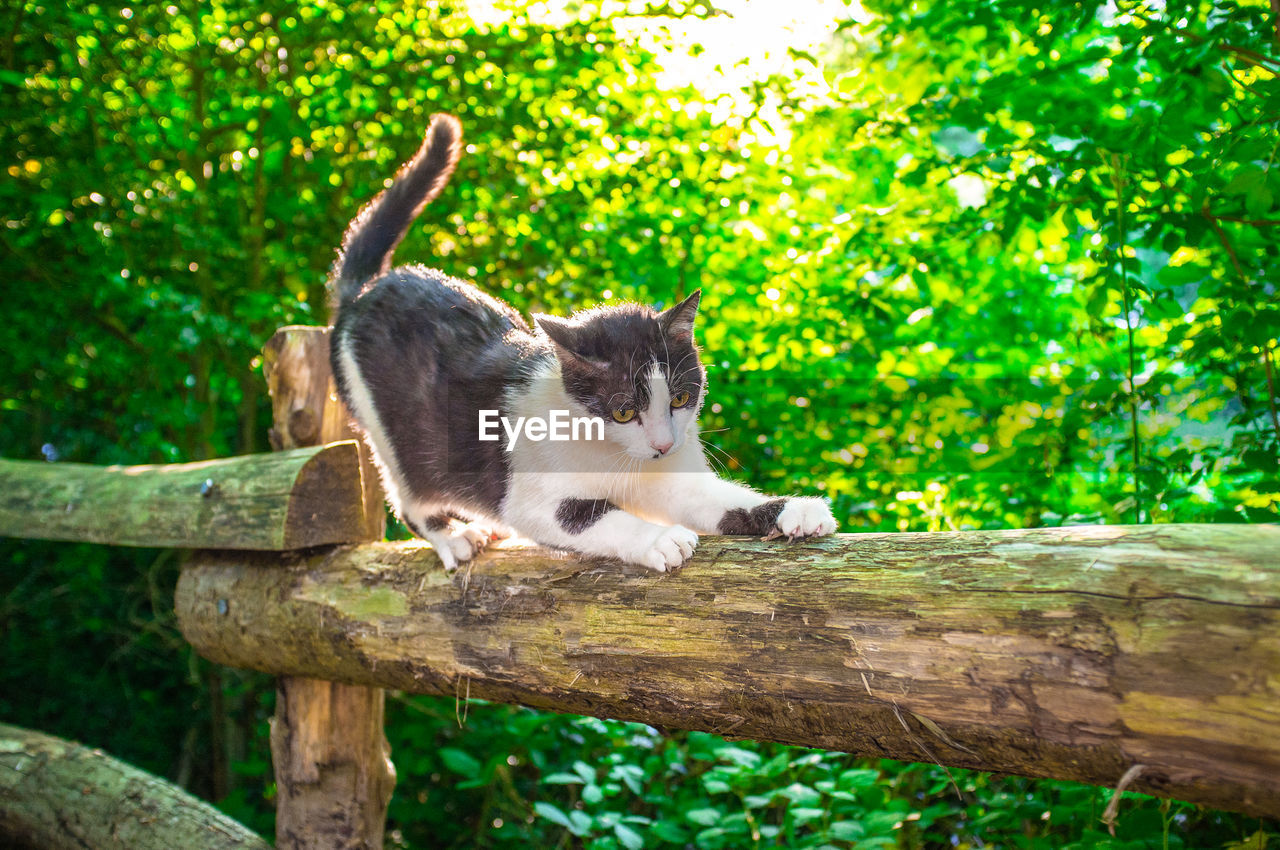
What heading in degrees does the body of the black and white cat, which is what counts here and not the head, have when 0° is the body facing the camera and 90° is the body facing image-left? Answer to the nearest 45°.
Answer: approximately 315°
